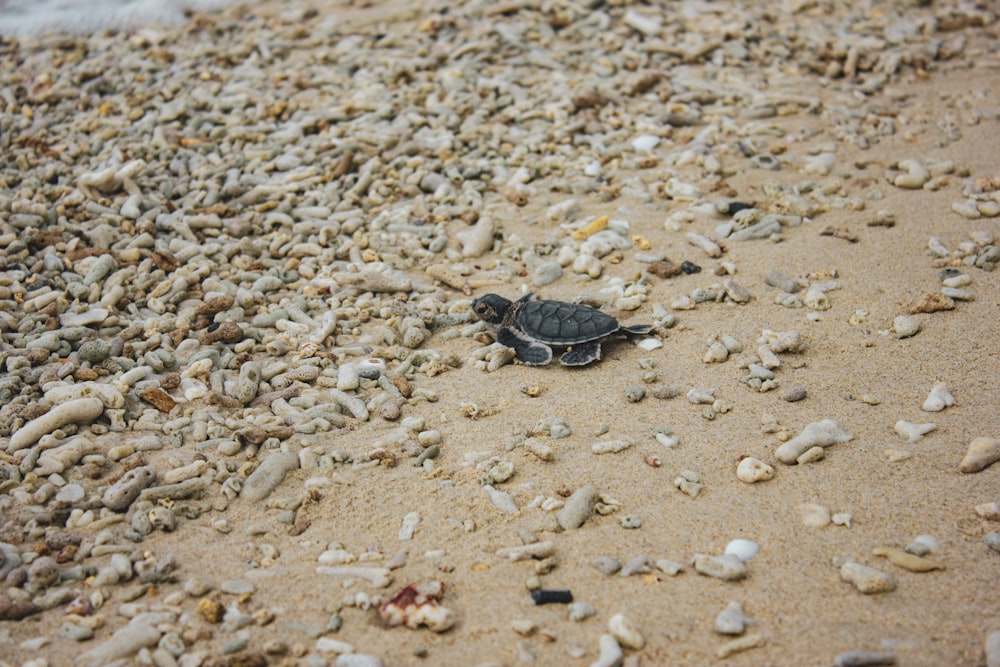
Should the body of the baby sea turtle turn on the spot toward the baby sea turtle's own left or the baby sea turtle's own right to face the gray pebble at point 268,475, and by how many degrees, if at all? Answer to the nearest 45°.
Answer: approximately 45° to the baby sea turtle's own left

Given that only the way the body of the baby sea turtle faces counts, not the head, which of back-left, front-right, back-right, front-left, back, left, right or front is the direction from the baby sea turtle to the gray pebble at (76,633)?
front-left

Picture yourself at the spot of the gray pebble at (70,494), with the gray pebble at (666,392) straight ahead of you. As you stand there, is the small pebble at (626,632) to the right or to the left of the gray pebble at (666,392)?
right

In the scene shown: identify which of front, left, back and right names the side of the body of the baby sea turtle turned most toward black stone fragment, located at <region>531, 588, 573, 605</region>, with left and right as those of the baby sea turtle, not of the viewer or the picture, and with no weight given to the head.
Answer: left

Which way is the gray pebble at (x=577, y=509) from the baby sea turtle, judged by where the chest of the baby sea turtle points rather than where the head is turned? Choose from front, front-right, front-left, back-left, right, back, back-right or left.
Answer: left

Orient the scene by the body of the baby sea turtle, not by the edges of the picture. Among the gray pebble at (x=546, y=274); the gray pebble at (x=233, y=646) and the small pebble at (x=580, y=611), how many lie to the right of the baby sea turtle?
1

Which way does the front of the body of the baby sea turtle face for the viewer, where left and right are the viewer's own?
facing to the left of the viewer

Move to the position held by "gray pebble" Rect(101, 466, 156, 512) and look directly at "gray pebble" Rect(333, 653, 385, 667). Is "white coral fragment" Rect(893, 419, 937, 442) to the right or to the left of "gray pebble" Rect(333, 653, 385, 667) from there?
left

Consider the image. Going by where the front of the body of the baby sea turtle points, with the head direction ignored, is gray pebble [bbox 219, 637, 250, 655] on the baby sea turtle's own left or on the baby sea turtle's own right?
on the baby sea turtle's own left

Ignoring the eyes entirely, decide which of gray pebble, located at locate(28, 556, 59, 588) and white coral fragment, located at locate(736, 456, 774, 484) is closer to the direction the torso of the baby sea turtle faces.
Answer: the gray pebble

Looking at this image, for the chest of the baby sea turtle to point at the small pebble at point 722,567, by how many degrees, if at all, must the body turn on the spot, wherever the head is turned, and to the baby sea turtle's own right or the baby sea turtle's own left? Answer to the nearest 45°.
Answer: approximately 90° to the baby sea turtle's own left
